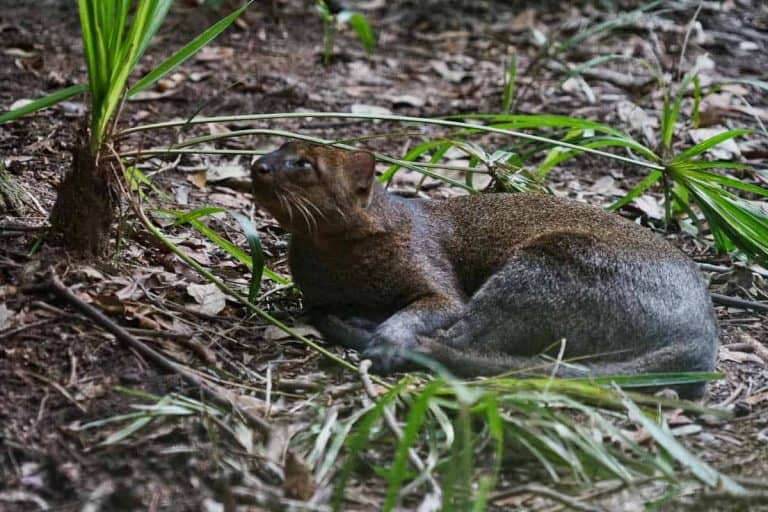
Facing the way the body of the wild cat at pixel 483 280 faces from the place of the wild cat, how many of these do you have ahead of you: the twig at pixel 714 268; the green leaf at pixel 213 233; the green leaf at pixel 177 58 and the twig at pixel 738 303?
2

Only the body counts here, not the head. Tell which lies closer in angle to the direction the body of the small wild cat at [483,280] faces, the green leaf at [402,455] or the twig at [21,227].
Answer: the twig

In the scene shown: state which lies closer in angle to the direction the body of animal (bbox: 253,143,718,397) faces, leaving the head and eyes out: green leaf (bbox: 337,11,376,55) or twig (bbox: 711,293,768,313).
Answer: the green leaf

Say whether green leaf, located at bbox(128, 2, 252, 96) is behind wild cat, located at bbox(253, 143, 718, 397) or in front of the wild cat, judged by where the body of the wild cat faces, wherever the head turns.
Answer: in front

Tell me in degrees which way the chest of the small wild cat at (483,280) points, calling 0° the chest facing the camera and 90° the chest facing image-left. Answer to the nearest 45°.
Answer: approximately 90°

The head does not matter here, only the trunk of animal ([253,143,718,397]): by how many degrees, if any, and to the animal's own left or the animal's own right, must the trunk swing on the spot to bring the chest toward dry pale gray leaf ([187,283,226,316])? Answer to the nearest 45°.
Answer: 0° — it already faces it

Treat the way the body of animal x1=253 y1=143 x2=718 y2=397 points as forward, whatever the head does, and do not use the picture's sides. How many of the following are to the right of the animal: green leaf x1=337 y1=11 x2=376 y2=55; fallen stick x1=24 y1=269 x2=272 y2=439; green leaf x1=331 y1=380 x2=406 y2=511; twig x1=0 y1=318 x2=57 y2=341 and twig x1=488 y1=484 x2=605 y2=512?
1

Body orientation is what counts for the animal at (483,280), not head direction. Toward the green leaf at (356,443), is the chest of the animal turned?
no

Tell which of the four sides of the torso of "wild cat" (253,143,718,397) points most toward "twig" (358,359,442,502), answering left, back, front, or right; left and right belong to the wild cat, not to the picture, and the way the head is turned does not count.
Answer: left

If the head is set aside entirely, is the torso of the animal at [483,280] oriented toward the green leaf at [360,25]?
no

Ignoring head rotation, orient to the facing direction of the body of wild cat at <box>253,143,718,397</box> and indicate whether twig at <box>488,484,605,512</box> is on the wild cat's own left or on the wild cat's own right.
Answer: on the wild cat's own left

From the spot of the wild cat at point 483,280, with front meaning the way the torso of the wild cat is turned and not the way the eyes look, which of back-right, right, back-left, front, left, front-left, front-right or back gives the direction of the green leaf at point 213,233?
front

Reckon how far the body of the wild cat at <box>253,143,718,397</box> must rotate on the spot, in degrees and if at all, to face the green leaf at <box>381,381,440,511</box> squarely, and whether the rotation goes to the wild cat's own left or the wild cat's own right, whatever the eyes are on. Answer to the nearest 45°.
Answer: approximately 90° to the wild cat's own left

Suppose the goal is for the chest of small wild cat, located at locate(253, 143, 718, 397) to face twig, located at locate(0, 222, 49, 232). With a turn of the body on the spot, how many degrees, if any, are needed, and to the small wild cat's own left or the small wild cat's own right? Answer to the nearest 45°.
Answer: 0° — it already faces it
